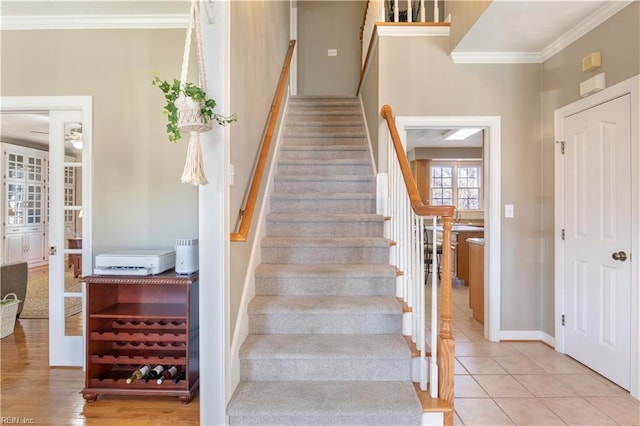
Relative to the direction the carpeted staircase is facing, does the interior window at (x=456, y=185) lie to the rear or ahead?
to the rear

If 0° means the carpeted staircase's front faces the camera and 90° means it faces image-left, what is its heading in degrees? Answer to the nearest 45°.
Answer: approximately 0°

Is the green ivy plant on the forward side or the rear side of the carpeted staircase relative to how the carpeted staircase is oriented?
on the forward side

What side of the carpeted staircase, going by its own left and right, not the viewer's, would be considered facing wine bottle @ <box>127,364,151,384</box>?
right

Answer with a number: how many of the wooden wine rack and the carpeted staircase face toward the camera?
2

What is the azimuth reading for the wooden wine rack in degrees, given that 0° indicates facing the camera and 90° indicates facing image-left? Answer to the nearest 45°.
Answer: approximately 0°

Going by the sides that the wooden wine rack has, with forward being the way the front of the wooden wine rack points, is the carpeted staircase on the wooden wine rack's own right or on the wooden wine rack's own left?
on the wooden wine rack's own left

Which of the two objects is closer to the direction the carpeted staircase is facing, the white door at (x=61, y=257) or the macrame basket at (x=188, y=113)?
the macrame basket
